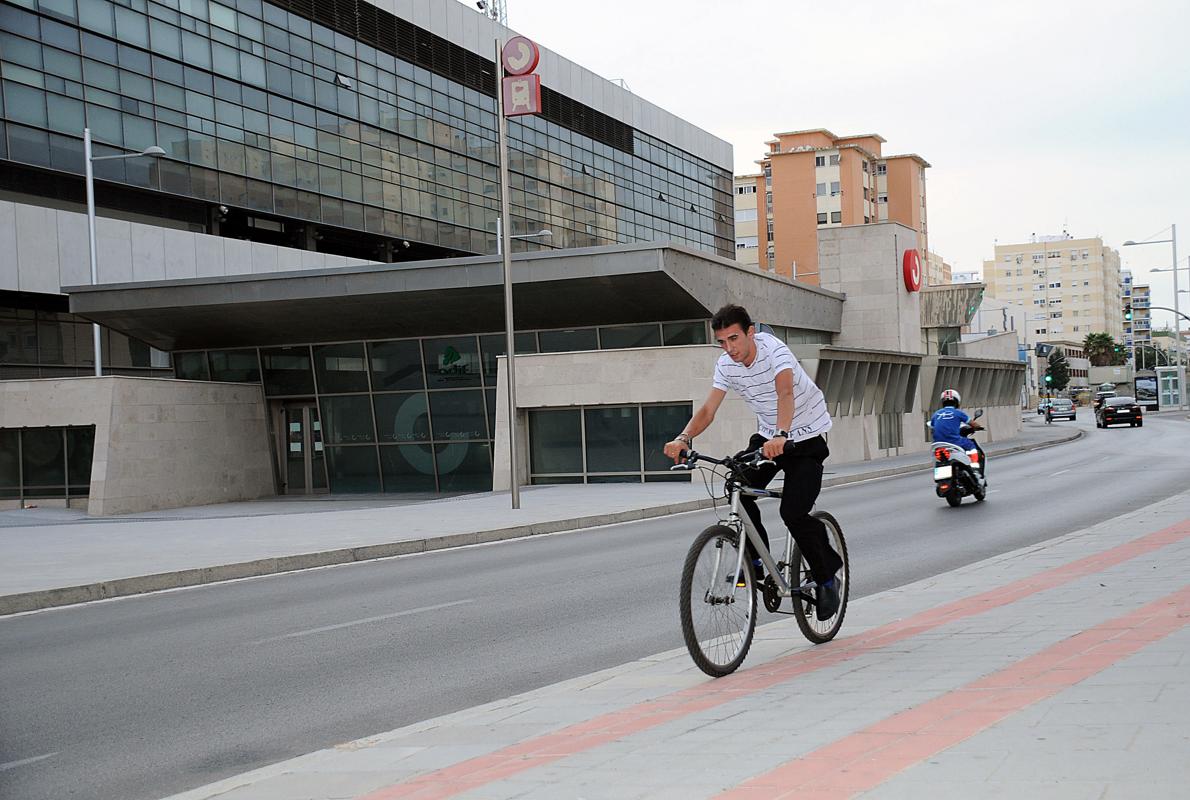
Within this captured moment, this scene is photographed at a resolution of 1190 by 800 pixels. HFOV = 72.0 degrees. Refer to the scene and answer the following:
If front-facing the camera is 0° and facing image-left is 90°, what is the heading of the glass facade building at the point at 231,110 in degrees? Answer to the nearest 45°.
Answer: approximately 315°

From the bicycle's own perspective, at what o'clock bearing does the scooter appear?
The scooter is roughly at 5 o'clock from the bicycle.

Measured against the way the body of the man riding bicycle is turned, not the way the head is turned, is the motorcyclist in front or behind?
behind

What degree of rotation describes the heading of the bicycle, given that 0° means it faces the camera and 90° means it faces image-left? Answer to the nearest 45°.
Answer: approximately 45°

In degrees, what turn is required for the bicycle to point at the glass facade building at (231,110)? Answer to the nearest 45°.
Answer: approximately 90° to its right

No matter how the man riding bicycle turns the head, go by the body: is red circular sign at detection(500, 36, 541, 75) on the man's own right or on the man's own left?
on the man's own right

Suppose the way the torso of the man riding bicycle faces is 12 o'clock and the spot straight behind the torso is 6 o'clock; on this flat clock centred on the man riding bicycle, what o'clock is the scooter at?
The scooter is roughly at 5 o'clock from the man riding bicycle.
